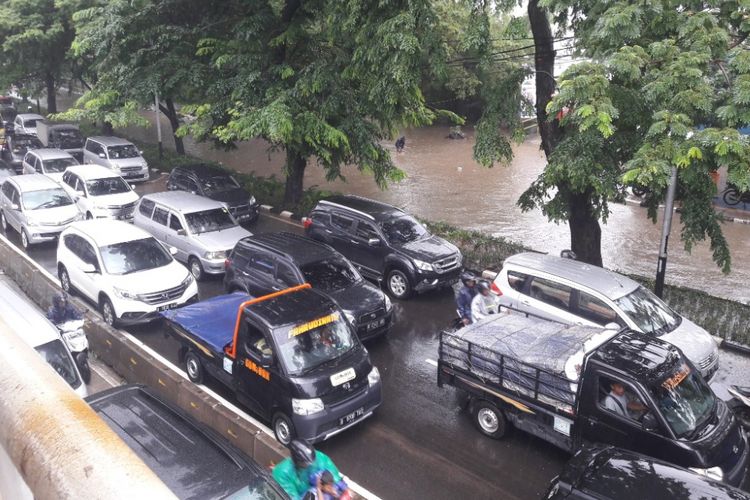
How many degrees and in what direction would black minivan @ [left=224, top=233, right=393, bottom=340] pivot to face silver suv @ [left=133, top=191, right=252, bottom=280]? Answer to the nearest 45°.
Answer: approximately 180°

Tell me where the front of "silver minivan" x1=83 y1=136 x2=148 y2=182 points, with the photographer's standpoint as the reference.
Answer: facing the viewer and to the right of the viewer

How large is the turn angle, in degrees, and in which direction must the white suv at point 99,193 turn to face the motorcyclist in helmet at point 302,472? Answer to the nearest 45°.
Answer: approximately 45° to its right

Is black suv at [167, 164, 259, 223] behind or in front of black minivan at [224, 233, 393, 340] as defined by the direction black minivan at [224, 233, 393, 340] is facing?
behind

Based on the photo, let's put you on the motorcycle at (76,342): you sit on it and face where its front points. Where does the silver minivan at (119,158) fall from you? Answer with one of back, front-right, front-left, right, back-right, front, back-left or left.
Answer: back-left

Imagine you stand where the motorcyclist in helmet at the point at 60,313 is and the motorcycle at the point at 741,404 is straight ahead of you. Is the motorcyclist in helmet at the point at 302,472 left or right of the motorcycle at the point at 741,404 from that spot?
right

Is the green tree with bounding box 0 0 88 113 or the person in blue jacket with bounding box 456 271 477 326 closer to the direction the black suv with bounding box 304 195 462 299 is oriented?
the person in blue jacket

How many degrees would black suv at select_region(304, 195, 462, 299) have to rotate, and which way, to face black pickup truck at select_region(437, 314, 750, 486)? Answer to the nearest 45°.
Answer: approximately 45° to its right

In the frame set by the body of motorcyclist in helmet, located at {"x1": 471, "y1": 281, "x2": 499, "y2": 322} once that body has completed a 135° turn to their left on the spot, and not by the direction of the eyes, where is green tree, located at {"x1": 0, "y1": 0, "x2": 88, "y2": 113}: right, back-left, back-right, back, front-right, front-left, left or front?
front-left

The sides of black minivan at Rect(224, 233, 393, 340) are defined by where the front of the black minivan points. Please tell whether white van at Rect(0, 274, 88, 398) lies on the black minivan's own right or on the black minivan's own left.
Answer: on the black minivan's own right
